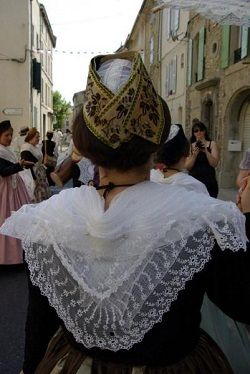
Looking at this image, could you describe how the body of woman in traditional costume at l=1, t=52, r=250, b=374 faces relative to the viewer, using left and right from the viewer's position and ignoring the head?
facing away from the viewer

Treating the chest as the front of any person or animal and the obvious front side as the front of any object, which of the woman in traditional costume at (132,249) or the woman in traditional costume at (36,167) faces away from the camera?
the woman in traditional costume at (132,249)

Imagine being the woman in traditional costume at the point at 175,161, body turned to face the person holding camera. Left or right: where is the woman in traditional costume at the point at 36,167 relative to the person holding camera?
left

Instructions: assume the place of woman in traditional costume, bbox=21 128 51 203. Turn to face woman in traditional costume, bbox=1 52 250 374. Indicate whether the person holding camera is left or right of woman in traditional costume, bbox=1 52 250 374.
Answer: left

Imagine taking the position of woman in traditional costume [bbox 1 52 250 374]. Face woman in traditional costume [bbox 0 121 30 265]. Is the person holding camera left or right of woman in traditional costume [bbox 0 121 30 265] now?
right

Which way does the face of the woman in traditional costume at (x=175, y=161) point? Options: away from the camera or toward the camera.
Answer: away from the camera

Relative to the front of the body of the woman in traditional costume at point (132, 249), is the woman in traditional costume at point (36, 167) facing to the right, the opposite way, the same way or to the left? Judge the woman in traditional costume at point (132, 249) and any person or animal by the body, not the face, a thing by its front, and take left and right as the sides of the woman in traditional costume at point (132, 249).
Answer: to the right

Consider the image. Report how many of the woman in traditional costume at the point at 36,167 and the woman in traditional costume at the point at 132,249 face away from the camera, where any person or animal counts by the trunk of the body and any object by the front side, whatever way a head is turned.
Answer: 1

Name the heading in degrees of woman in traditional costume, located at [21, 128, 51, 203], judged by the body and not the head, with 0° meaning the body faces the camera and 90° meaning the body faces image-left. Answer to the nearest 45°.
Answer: approximately 270°

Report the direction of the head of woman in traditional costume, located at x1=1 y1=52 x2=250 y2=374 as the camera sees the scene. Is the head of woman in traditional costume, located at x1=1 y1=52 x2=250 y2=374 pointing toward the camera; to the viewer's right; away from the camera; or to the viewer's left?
away from the camera
